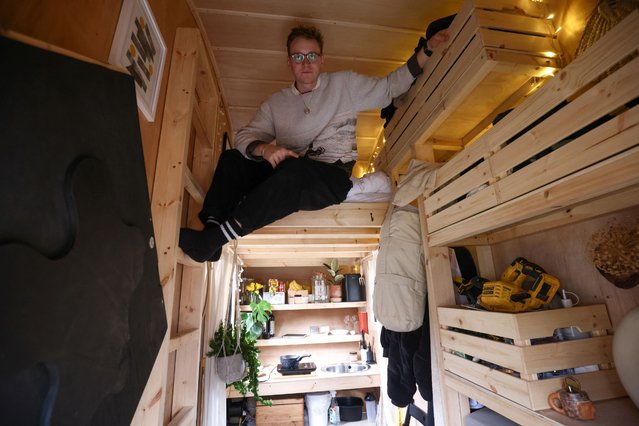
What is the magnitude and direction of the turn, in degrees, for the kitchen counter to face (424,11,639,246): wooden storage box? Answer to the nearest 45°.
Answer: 0° — it already faces it

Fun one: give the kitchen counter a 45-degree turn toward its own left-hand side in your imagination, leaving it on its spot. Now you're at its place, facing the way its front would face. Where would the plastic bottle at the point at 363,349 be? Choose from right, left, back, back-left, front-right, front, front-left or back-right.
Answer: left

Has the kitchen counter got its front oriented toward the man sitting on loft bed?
yes

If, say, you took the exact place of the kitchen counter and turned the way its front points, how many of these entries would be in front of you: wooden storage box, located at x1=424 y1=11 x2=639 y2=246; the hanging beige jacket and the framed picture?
3

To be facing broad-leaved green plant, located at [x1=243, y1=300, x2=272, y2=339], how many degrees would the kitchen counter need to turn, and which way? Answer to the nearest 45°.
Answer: approximately 90° to its right

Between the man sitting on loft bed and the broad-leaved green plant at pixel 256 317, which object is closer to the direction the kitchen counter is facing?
the man sitting on loft bed

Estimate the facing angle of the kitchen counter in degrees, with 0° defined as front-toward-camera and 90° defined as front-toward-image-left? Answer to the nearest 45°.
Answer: approximately 0°
